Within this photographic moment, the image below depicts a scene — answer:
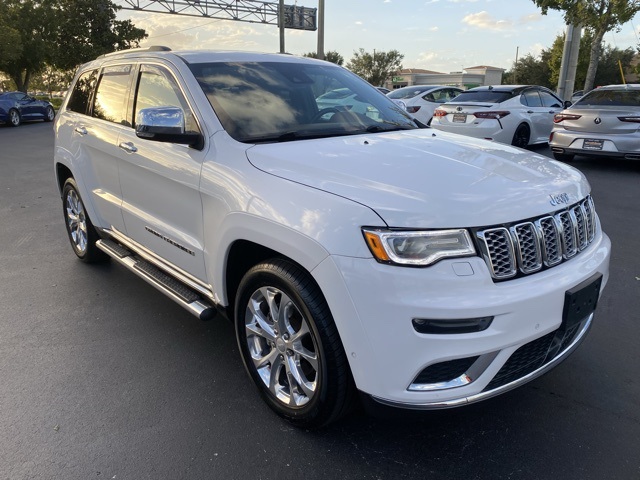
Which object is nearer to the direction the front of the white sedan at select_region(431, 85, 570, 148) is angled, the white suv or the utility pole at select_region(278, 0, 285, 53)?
the utility pole

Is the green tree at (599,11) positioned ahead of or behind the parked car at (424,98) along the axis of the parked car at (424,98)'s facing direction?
ahead

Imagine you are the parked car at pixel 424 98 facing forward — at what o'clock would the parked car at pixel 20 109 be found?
the parked car at pixel 20 109 is roughly at 8 o'clock from the parked car at pixel 424 98.

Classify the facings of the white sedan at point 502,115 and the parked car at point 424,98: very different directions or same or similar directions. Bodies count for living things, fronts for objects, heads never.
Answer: same or similar directions

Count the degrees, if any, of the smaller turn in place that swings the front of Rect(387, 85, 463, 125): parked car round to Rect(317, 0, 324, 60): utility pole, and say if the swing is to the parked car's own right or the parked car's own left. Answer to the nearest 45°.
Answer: approximately 90° to the parked car's own left

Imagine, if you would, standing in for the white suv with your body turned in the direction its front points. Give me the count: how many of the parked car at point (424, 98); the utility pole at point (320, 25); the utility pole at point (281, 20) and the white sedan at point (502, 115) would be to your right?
0

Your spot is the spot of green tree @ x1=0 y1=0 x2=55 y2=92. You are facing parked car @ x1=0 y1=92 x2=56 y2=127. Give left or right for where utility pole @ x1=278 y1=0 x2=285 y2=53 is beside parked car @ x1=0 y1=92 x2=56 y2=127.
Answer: left

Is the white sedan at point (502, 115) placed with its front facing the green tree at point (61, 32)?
no

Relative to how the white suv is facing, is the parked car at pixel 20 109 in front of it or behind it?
behind

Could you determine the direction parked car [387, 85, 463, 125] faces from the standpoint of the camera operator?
facing away from the viewer and to the right of the viewer

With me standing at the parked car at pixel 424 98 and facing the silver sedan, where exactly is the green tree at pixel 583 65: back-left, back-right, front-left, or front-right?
back-left

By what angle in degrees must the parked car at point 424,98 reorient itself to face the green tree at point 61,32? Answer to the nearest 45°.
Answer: approximately 90° to its left

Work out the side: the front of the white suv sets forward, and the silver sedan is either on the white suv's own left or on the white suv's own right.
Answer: on the white suv's own left

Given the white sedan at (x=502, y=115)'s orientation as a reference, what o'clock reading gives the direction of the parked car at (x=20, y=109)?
The parked car is roughly at 8 o'clock from the white sedan.

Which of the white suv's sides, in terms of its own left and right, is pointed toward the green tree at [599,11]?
left

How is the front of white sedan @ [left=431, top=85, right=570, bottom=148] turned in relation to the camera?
facing away from the viewer and to the right of the viewer

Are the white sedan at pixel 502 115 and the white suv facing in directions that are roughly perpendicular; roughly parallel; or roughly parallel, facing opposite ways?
roughly perpendicular

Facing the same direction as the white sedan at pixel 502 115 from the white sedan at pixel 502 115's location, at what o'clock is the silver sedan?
The silver sedan is roughly at 3 o'clock from the white sedan.
